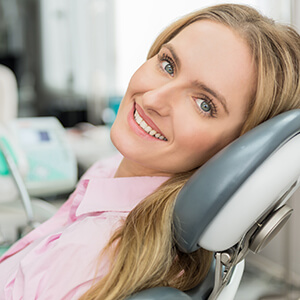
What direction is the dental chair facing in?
to the viewer's left
